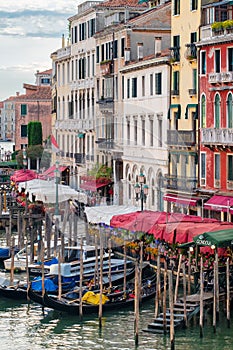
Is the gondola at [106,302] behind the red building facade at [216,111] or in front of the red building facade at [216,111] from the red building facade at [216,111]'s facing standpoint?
in front

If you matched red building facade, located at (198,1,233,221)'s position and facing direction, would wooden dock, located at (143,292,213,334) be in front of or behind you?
in front

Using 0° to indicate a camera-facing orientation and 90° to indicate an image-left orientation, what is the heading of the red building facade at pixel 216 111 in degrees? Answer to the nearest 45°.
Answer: approximately 45°
